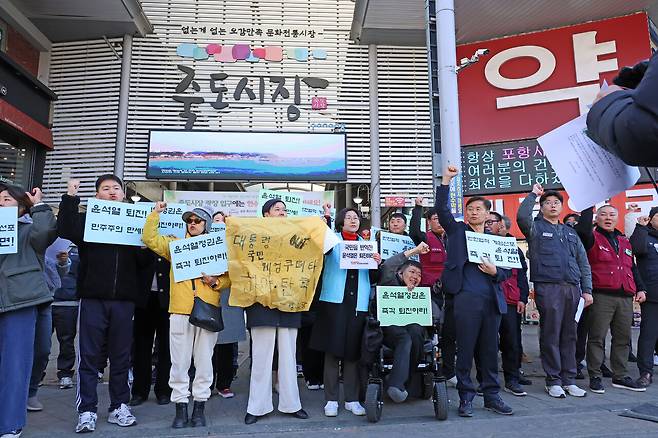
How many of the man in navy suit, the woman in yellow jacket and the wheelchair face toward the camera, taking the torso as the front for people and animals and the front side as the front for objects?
3

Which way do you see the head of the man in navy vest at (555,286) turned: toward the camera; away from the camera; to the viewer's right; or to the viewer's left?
toward the camera

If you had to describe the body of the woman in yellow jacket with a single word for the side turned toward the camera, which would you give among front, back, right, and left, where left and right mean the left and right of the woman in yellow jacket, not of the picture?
front

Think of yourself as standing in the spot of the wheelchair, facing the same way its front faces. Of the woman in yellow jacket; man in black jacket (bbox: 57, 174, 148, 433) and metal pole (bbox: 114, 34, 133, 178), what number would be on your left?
0

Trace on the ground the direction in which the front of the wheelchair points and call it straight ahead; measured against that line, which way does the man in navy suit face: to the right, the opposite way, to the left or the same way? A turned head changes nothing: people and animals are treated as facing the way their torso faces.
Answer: the same way

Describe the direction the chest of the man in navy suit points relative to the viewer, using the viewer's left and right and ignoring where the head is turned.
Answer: facing the viewer

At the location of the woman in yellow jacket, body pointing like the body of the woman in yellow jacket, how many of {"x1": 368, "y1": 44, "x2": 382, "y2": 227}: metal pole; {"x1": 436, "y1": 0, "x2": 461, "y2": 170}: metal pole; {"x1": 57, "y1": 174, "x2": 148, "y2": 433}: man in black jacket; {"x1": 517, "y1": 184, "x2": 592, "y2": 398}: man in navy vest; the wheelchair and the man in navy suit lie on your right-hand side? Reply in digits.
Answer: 1

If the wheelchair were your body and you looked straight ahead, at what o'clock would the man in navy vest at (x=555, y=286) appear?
The man in navy vest is roughly at 8 o'clock from the wheelchair.

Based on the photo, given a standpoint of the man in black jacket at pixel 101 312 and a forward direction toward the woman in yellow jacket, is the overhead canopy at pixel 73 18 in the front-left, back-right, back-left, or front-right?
back-left

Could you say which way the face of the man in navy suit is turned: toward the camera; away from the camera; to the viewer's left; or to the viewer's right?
toward the camera

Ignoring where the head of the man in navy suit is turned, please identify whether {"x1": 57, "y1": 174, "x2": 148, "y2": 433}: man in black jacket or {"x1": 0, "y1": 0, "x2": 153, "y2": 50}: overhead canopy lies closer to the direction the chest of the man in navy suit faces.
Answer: the man in black jacket

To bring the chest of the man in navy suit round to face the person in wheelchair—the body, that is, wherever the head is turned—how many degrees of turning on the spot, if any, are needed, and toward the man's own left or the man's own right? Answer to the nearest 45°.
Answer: approximately 90° to the man's own right

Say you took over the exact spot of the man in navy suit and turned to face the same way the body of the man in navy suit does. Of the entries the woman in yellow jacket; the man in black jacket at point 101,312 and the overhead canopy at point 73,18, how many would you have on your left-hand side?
0

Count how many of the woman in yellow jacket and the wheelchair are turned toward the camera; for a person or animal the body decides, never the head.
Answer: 2
